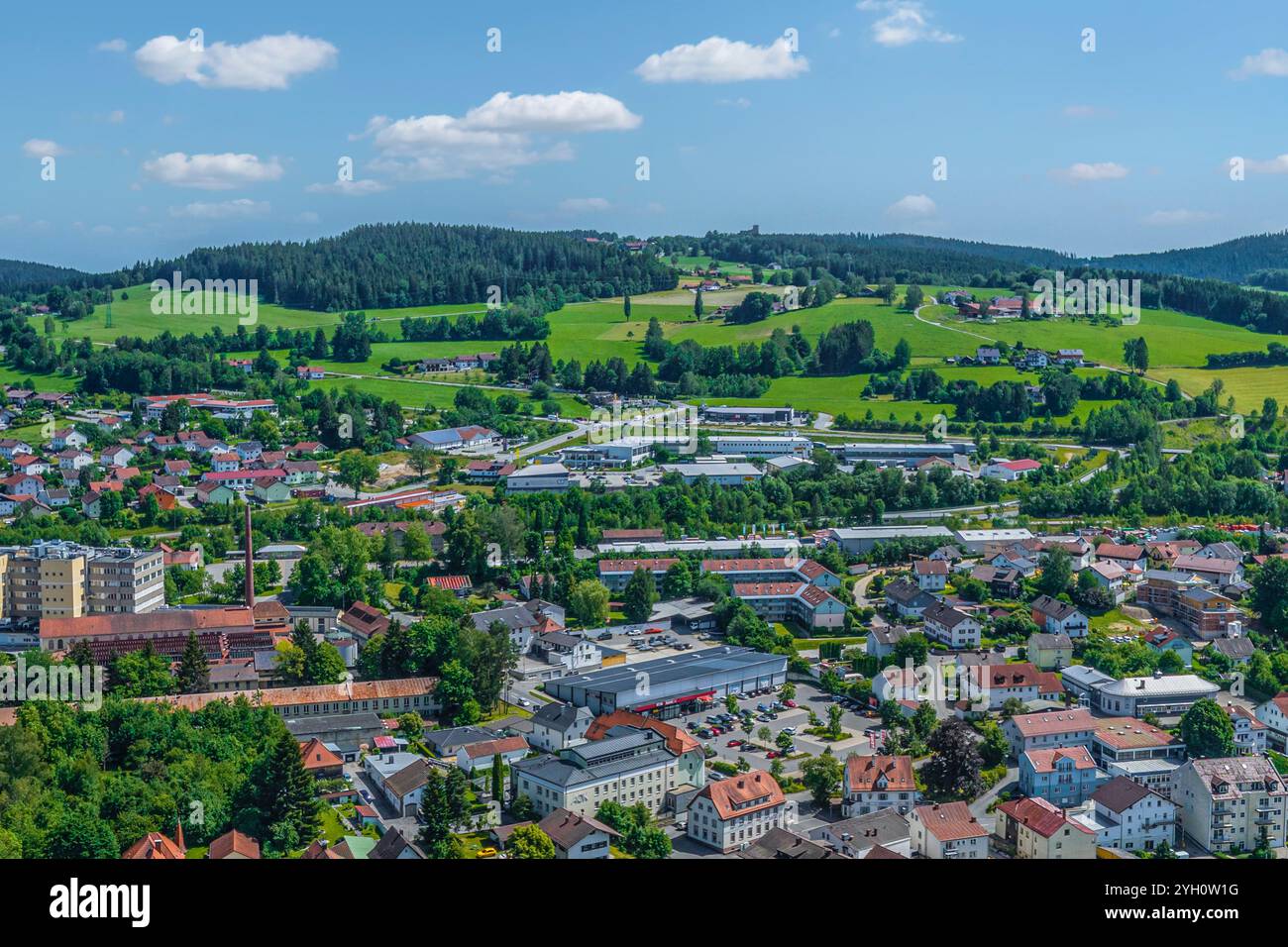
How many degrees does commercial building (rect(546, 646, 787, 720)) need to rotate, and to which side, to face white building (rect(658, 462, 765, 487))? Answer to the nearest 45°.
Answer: approximately 135° to its left

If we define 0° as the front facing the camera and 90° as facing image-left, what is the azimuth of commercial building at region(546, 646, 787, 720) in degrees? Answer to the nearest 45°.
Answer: approximately 315°

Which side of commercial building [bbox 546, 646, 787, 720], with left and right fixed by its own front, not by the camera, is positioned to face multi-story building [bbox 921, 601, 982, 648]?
left

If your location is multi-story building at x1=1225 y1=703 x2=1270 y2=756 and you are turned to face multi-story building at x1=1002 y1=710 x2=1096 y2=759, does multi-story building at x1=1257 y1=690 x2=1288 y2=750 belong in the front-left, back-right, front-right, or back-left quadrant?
back-right

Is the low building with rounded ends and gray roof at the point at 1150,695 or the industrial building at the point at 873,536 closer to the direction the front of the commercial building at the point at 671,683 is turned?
the low building with rounded ends and gray roof

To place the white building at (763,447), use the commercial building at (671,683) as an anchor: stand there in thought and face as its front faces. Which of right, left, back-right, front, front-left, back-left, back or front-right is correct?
back-left

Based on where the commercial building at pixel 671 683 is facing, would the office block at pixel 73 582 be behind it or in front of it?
behind

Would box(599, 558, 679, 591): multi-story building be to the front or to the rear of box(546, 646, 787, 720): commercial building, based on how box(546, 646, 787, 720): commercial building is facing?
to the rear
